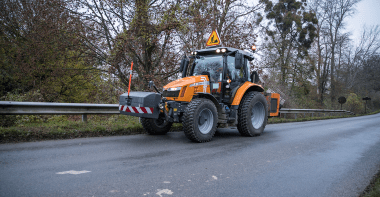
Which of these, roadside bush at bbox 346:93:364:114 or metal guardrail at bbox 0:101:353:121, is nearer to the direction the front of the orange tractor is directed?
the metal guardrail

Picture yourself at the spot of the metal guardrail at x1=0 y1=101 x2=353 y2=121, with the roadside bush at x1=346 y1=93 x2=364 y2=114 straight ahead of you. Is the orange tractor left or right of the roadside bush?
right

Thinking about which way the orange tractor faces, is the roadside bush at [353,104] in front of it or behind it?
behind

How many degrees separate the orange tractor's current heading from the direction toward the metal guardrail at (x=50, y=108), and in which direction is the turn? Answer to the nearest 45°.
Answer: approximately 45° to its right

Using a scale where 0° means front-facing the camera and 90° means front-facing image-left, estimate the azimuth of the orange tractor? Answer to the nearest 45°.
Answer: approximately 45°
